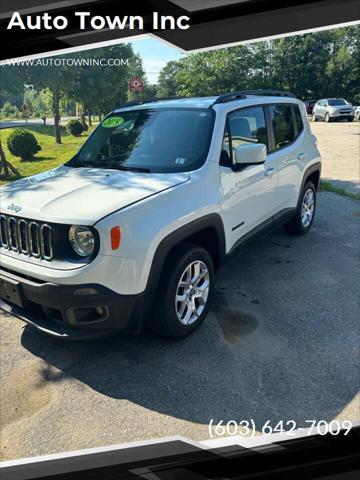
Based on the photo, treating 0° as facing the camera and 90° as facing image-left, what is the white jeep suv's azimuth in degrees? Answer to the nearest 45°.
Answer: approximately 45°

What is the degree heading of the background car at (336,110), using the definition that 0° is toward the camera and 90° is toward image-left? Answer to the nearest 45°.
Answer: approximately 315°

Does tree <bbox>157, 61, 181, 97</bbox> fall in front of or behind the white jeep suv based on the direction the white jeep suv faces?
behind

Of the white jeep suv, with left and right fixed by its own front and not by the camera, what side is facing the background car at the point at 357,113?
back

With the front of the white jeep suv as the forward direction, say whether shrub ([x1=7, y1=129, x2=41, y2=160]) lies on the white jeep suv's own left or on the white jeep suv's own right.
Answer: on the white jeep suv's own right

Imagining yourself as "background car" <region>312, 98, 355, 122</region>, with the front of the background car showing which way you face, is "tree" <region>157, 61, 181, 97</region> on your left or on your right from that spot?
on your right

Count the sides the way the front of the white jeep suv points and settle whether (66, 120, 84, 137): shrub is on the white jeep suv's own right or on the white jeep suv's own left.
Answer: on the white jeep suv's own right

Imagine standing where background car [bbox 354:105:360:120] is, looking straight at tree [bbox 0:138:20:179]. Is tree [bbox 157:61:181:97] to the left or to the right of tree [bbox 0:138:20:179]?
right

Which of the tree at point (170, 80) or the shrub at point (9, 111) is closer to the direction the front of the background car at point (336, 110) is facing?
the shrub
